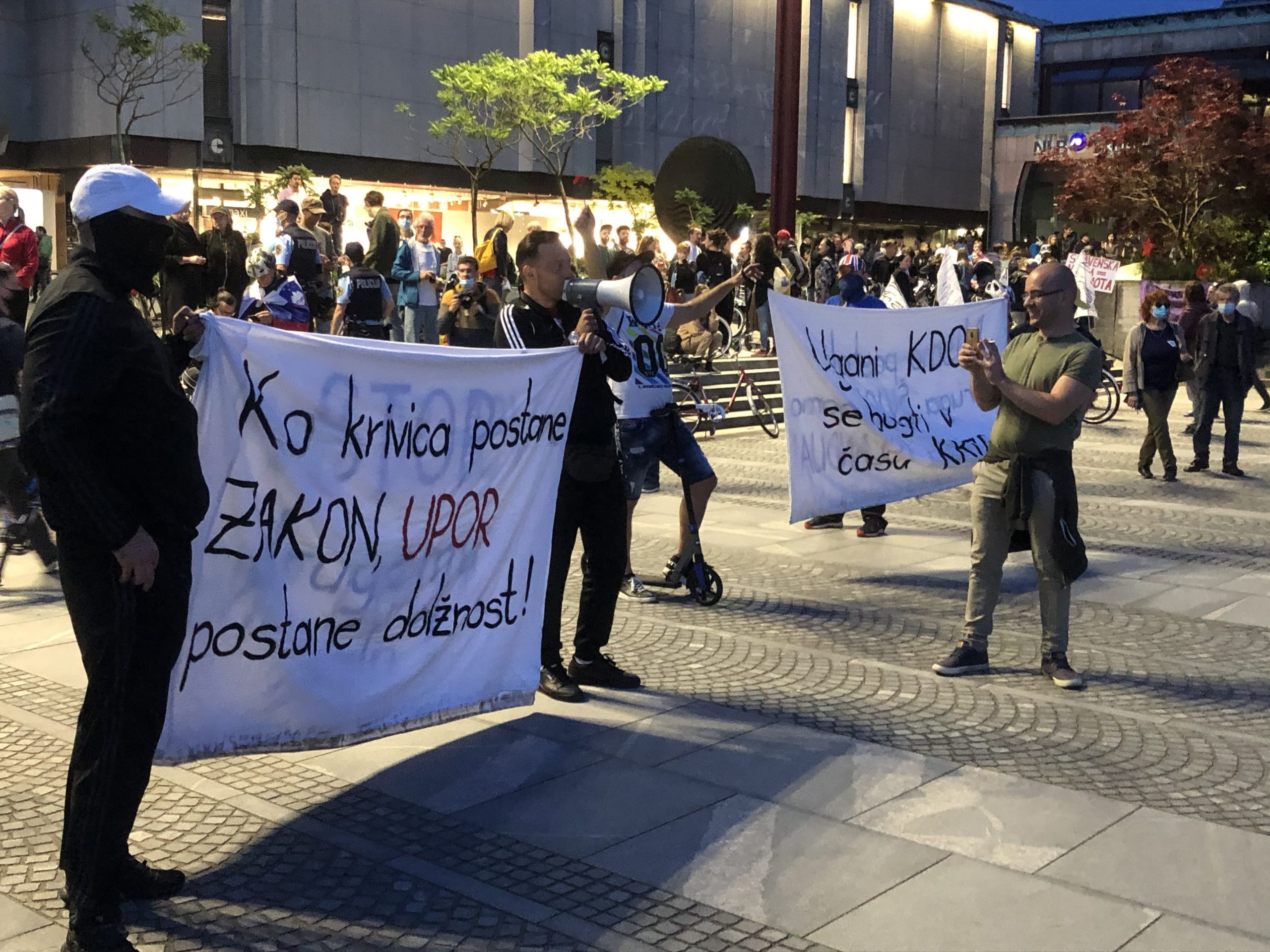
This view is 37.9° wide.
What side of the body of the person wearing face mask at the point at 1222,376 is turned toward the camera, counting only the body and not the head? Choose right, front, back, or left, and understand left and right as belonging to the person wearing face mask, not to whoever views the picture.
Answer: front

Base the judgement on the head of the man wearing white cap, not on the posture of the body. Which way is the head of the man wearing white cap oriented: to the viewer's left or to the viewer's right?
to the viewer's right

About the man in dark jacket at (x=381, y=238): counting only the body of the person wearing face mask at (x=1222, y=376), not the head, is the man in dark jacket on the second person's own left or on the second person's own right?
on the second person's own right

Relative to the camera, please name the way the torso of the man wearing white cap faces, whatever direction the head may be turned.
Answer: to the viewer's right

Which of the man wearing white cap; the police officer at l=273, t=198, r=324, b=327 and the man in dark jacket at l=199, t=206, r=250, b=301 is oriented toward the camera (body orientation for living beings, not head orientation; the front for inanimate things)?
the man in dark jacket

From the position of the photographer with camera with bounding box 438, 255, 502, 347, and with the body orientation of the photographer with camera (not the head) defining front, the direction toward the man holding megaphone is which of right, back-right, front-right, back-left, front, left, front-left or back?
front

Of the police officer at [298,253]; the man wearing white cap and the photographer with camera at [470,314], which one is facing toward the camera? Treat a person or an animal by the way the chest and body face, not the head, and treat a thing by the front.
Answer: the photographer with camera

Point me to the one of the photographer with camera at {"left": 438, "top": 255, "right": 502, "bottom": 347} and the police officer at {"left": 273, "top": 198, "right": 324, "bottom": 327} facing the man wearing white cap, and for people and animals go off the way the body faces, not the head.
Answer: the photographer with camera

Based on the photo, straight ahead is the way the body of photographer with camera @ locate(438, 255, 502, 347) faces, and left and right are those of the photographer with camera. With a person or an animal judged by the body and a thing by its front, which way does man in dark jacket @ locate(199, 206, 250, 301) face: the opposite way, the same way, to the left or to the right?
the same way

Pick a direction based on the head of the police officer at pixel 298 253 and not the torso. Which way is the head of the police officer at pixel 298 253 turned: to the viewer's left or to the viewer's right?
to the viewer's left

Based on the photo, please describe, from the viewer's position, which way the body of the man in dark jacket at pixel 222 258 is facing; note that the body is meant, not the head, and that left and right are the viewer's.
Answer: facing the viewer

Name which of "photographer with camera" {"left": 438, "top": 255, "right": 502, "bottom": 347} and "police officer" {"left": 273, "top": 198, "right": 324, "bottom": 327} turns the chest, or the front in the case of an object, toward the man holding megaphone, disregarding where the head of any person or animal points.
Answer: the photographer with camera

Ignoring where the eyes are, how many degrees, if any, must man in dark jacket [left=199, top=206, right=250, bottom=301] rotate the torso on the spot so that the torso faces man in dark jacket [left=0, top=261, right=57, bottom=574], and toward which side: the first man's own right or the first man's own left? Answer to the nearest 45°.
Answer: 0° — they already face them
